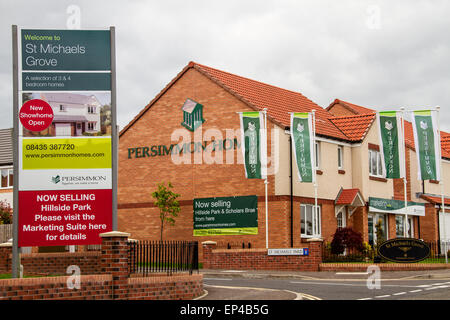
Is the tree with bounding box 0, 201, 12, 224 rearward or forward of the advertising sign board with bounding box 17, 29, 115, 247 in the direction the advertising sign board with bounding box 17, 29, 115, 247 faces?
rearward

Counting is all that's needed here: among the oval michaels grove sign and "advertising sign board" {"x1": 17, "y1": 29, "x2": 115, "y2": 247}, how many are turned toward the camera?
2

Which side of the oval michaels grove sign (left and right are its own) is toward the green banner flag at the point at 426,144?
back

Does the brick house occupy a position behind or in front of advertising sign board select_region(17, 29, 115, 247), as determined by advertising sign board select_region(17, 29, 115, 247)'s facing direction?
behind

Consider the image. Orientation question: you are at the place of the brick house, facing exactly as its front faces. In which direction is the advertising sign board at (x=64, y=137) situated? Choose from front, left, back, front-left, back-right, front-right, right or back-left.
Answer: front-right

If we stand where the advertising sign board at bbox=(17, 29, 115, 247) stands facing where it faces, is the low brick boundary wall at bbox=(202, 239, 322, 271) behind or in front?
behind

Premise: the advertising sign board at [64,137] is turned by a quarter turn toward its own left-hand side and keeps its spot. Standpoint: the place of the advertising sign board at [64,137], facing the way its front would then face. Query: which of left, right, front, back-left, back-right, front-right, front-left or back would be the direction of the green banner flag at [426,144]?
front-left

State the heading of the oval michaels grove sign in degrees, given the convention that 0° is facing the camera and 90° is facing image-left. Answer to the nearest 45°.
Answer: approximately 0°
